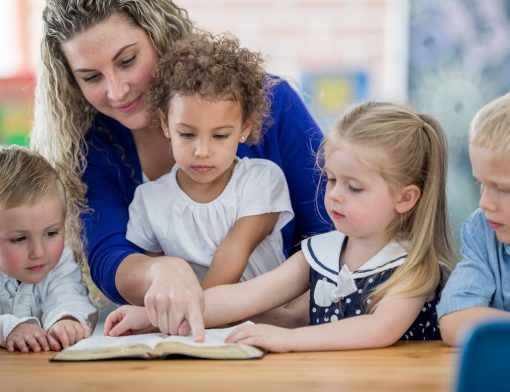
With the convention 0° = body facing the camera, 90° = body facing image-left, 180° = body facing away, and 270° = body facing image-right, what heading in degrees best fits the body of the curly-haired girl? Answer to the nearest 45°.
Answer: approximately 0°

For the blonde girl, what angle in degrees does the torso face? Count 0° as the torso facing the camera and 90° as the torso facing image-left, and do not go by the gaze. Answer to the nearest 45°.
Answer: approximately 45°
